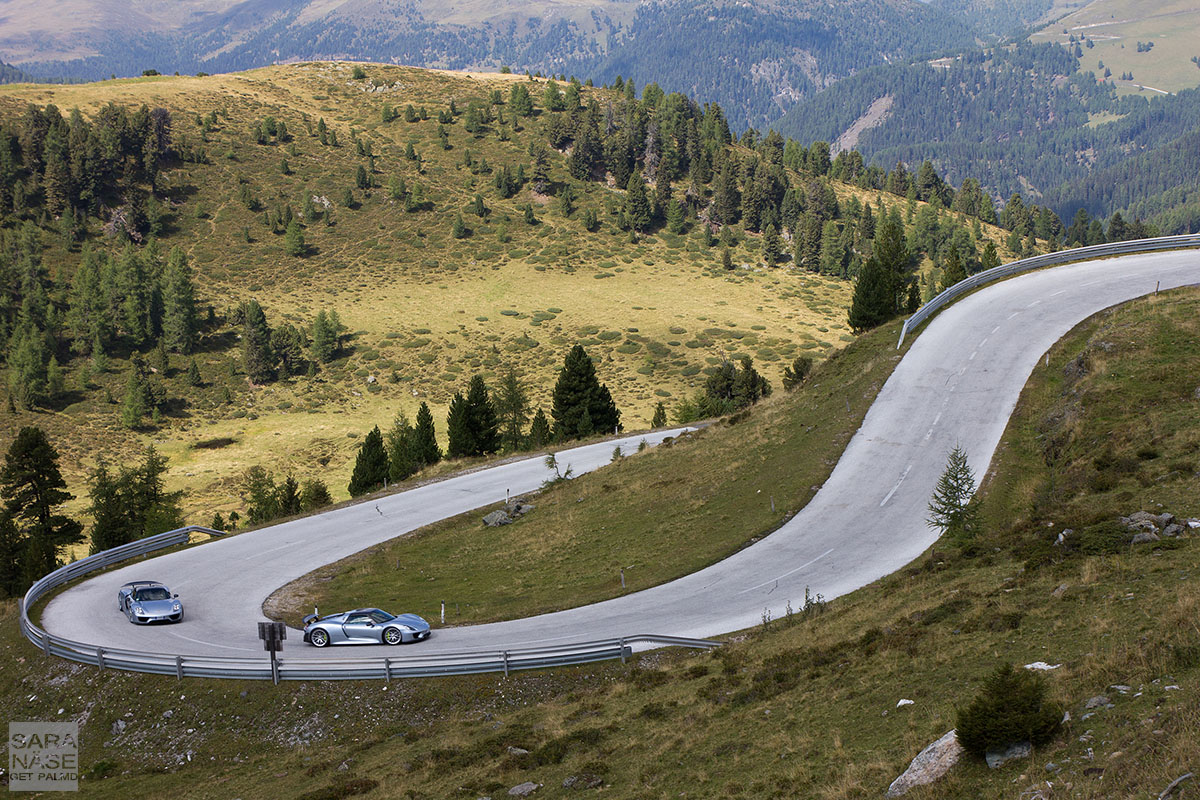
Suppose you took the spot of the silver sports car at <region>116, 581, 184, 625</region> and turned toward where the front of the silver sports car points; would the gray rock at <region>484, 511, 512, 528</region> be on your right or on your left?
on your left

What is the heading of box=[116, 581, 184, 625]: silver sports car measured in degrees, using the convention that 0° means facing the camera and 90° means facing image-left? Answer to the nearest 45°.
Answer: approximately 315°

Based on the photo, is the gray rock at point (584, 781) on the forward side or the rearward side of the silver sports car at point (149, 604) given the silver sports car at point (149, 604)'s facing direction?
on the forward side

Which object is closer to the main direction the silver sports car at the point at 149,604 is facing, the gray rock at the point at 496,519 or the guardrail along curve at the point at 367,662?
the guardrail along curve

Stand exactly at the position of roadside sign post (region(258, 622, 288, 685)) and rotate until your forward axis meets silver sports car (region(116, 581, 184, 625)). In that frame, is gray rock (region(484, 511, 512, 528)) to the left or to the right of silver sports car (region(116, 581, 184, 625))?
right
